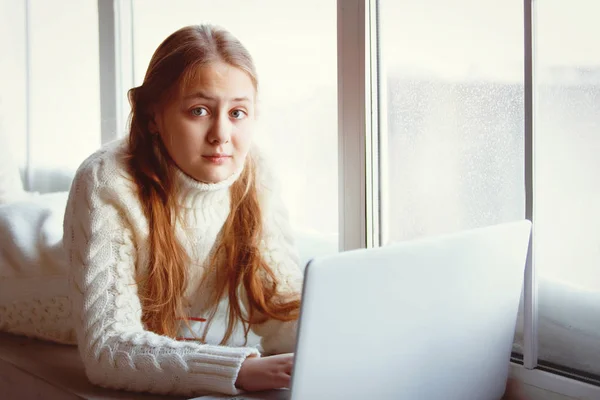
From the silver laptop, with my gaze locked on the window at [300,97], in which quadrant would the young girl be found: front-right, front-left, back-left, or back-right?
front-left

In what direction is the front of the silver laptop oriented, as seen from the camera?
facing away from the viewer and to the left of the viewer

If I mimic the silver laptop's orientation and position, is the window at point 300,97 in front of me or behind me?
in front

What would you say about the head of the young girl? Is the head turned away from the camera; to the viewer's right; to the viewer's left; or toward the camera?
toward the camera

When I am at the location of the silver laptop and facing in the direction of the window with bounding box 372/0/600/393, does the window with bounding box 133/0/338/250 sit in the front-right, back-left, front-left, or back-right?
front-left

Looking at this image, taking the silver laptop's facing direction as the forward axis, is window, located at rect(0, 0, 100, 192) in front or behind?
in front
